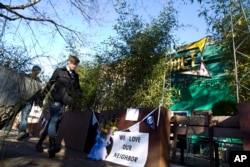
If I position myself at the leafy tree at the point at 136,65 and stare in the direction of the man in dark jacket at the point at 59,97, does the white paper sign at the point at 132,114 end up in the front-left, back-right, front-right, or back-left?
front-left

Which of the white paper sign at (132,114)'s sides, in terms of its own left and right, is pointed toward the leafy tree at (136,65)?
back

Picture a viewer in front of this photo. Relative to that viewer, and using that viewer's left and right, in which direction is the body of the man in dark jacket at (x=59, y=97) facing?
facing the viewer and to the right of the viewer

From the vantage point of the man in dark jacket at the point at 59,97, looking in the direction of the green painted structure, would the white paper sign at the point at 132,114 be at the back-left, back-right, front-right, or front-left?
front-right

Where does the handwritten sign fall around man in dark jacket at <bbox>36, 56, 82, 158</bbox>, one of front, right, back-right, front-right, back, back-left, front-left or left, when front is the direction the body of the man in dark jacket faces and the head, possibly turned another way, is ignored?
front-left

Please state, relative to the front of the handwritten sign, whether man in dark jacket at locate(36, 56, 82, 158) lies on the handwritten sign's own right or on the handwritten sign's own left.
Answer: on the handwritten sign's own right

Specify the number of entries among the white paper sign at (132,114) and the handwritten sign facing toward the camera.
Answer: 2

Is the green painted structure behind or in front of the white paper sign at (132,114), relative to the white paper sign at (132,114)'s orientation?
behind

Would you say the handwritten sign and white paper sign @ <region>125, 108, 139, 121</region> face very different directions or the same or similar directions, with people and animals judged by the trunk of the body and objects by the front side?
same or similar directions

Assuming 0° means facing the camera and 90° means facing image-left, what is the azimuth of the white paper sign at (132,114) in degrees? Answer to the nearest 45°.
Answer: approximately 0°

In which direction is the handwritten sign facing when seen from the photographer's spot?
facing the viewer

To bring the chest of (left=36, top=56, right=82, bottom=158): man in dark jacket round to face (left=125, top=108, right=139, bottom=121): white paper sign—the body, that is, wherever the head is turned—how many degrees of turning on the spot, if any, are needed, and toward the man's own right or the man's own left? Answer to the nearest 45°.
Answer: approximately 45° to the man's own left

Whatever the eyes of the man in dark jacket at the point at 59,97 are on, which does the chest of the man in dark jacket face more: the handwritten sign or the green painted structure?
the handwritten sign

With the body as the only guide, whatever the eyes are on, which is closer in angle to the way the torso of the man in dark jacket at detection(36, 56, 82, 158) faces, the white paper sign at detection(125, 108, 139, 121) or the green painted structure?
the white paper sign
